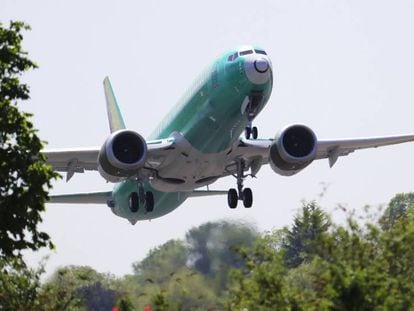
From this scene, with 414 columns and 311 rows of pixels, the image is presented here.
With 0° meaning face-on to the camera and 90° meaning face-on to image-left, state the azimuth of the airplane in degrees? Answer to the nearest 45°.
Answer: approximately 0°
